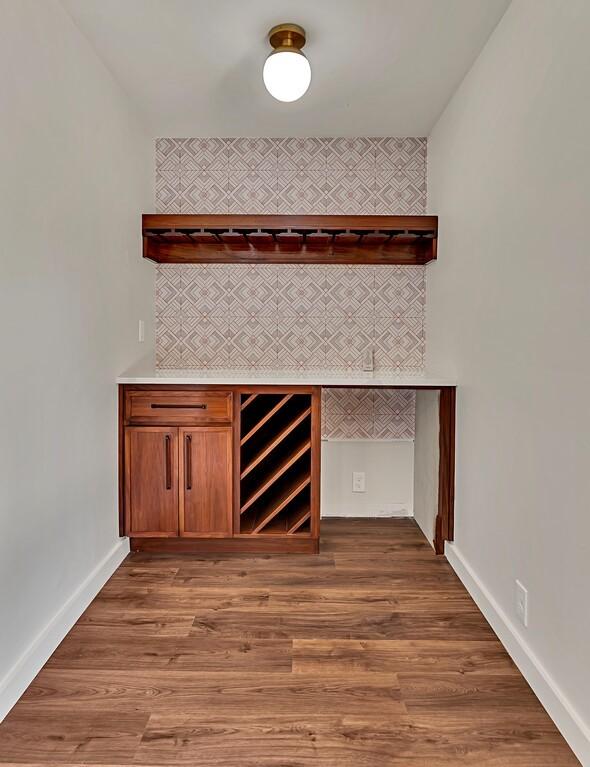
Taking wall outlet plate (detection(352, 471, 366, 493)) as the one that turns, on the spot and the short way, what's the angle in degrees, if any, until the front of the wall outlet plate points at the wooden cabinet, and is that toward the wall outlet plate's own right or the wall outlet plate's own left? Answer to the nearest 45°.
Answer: approximately 45° to the wall outlet plate's own right

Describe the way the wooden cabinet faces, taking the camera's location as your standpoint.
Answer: facing the viewer

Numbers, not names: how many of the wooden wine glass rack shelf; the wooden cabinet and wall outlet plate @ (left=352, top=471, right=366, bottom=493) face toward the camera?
3

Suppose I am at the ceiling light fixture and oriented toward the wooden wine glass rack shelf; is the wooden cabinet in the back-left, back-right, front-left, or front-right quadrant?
front-left

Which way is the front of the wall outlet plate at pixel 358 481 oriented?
toward the camera

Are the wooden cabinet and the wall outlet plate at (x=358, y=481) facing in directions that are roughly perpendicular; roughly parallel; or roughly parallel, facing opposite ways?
roughly parallel

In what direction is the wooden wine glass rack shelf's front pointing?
toward the camera

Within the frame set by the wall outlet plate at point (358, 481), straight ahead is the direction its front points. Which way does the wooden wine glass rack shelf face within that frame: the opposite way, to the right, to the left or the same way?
the same way

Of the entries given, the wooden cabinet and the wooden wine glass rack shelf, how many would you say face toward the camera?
2
